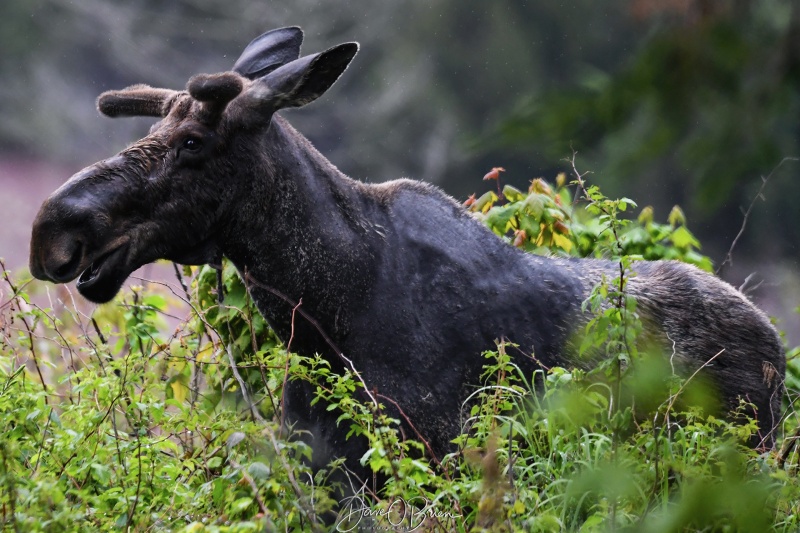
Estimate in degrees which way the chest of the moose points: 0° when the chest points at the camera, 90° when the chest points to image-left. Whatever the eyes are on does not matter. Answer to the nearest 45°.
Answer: approximately 90°
